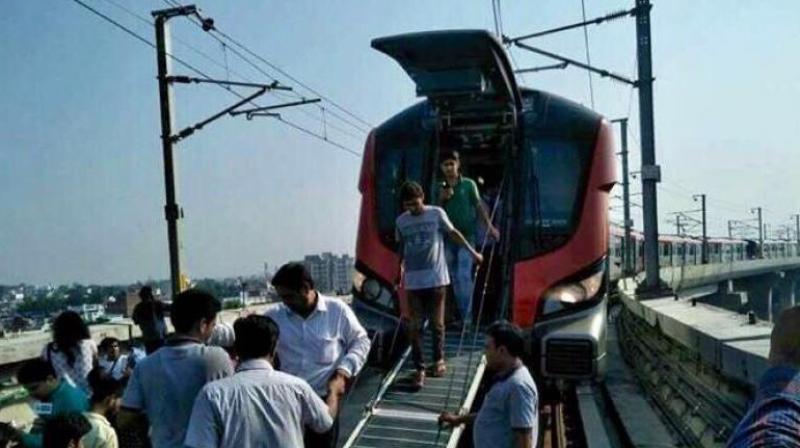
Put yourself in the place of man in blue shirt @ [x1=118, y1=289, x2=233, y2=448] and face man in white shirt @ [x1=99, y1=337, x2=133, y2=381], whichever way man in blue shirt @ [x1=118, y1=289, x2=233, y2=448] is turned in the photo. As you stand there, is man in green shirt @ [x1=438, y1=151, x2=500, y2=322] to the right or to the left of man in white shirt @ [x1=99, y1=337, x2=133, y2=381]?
right

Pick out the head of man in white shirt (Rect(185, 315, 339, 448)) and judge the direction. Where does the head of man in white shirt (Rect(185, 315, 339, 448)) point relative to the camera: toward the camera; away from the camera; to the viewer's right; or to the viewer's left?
away from the camera

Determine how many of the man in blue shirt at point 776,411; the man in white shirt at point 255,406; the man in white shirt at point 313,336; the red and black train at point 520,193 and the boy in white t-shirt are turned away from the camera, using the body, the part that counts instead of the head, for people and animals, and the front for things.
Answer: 2

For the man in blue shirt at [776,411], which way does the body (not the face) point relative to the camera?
away from the camera

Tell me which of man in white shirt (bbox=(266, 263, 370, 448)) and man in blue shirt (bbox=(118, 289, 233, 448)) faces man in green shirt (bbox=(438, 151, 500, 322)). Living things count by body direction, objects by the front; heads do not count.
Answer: the man in blue shirt

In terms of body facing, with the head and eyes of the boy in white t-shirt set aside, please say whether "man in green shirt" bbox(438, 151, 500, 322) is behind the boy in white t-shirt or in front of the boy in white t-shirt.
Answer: behind

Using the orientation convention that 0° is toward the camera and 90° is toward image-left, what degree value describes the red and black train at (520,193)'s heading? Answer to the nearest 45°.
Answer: approximately 0°

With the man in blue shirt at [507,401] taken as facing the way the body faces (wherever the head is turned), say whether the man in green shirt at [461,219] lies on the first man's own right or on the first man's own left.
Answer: on the first man's own right

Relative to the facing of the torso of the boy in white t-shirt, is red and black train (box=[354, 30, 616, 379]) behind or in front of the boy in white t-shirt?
behind
